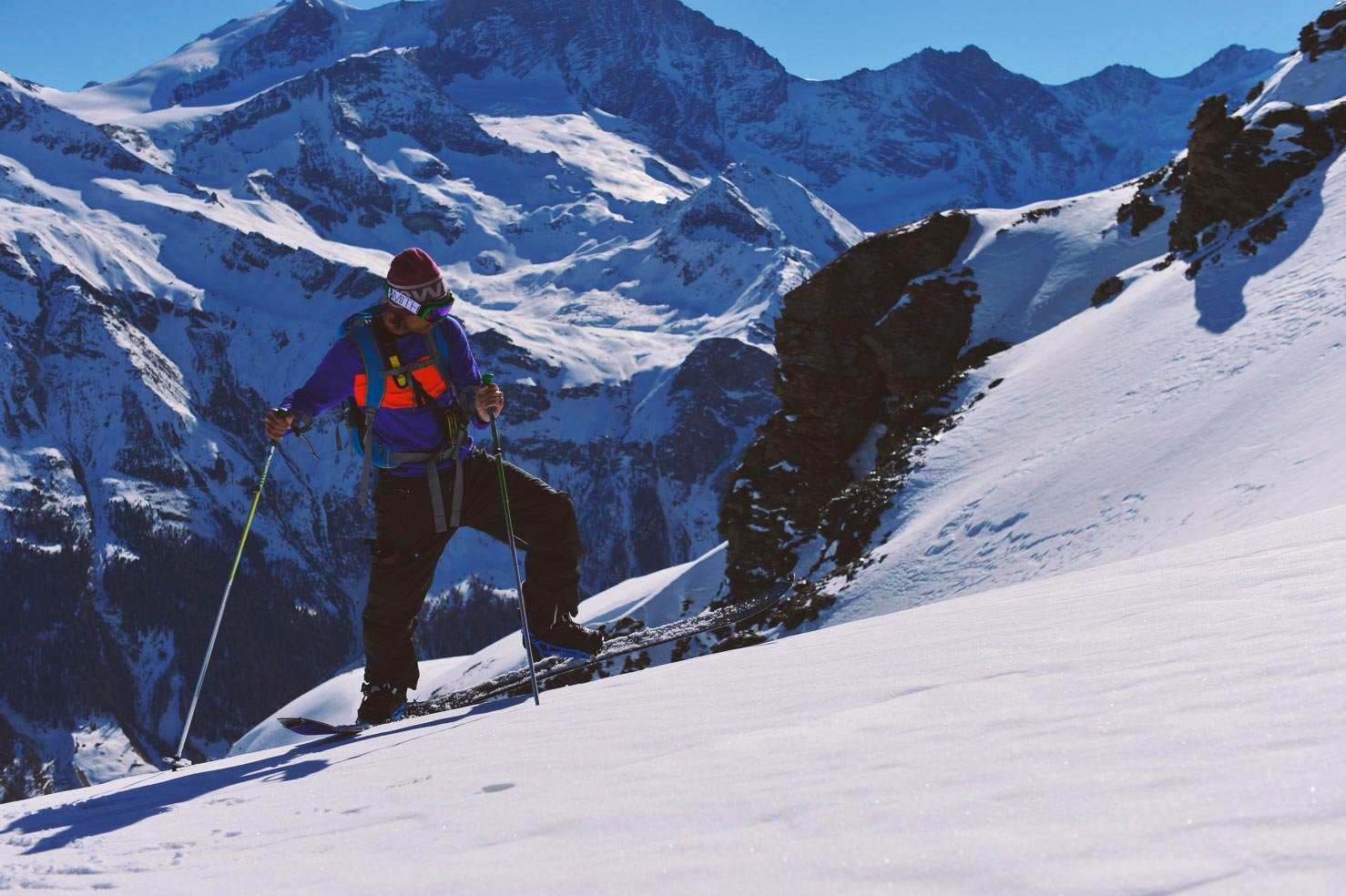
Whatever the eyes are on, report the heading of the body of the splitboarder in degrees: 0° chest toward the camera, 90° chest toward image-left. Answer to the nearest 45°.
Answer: approximately 315°

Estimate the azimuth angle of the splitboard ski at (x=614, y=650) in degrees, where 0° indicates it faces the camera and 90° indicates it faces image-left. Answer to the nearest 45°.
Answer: approximately 270°

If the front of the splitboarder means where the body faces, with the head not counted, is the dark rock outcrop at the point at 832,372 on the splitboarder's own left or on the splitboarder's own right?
on the splitboarder's own left

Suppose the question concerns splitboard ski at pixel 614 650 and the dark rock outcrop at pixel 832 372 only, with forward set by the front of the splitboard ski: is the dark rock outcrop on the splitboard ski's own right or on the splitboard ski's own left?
on the splitboard ski's own left

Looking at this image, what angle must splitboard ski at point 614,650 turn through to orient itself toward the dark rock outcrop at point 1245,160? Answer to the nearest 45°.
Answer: approximately 45° to its left
